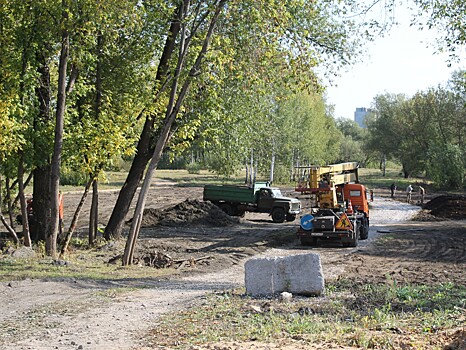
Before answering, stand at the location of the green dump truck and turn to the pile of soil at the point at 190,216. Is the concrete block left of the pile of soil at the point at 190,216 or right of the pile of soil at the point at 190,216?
left

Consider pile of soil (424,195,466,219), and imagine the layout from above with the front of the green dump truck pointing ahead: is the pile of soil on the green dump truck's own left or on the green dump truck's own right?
on the green dump truck's own left

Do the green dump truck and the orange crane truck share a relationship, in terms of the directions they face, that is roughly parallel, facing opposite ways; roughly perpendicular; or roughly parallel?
roughly perpendicular

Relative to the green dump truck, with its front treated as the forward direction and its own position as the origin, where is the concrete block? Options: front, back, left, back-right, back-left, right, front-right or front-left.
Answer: front-right

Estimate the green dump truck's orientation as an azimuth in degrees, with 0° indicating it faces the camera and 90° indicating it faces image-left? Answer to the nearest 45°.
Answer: approximately 315°

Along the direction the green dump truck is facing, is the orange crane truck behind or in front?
in front
